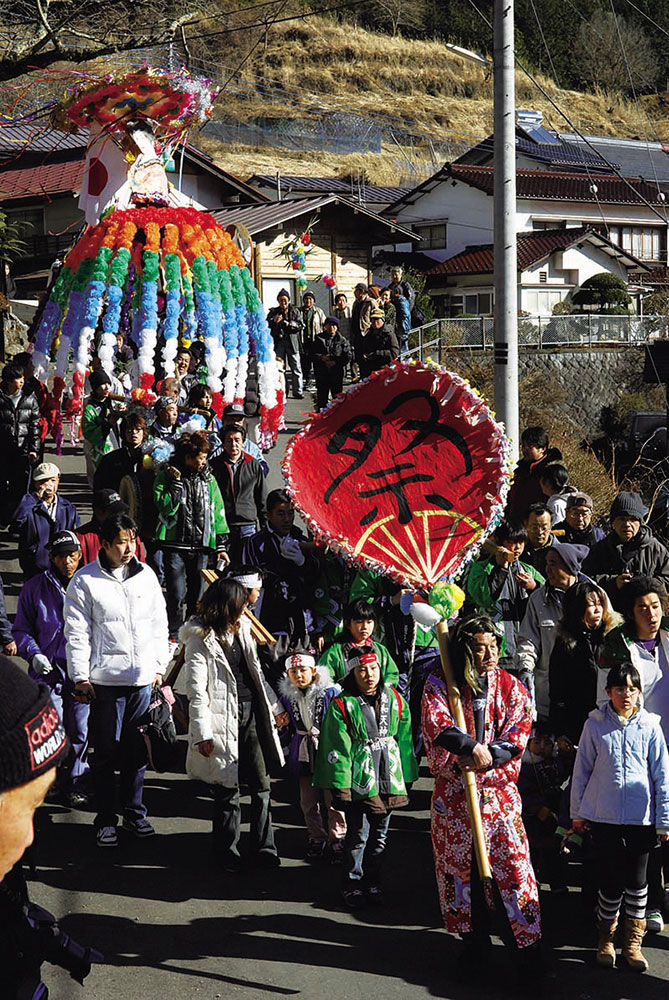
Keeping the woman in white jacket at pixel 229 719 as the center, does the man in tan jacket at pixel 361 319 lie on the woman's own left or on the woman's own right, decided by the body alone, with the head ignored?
on the woman's own left

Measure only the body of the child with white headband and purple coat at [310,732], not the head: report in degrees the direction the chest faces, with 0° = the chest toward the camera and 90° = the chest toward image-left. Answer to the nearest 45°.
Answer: approximately 0°

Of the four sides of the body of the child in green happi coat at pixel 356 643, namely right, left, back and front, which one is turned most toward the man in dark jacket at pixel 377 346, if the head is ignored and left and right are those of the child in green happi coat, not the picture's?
back

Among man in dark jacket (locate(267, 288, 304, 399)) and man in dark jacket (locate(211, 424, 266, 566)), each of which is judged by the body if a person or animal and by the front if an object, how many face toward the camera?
2

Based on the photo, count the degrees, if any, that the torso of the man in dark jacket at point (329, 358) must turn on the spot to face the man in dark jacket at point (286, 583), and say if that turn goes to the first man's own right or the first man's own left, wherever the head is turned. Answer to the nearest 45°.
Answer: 0° — they already face them

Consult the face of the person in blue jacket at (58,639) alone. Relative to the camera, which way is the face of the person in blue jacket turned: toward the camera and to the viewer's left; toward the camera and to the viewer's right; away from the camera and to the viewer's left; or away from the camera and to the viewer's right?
toward the camera and to the viewer's right

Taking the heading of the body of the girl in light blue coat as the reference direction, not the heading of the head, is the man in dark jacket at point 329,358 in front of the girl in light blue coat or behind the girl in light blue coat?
behind

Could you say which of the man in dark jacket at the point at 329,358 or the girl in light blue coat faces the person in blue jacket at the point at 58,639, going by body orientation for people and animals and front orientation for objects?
the man in dark jacket
